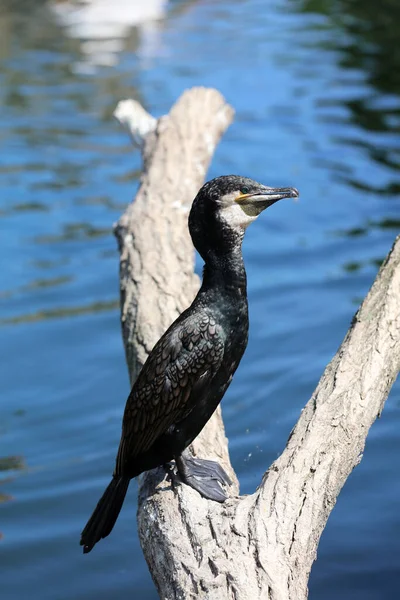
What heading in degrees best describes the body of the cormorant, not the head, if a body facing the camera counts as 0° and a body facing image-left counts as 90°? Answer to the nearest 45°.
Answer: approximately 270°
